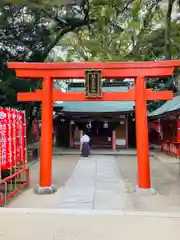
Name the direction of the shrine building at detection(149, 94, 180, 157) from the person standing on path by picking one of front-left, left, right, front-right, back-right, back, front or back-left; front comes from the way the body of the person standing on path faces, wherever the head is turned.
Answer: right

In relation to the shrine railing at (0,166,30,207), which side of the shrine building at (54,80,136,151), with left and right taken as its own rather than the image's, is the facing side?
front

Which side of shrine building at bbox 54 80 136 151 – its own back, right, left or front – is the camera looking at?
front

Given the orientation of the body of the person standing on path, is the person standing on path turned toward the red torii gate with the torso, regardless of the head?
no

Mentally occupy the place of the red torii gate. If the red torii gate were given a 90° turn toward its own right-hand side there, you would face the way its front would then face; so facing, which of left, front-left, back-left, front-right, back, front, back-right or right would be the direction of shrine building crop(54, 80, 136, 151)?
right

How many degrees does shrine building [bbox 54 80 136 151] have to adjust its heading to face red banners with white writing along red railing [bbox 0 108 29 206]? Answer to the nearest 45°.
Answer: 0° — it already faces it

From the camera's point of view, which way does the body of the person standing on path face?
away from the camera

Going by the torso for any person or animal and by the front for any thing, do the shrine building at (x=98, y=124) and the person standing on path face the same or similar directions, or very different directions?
very different directions

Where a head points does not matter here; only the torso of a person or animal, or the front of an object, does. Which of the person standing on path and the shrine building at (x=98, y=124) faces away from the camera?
the person standing on path

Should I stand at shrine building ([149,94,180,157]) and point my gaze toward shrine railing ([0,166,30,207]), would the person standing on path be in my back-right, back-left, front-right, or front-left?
front-right

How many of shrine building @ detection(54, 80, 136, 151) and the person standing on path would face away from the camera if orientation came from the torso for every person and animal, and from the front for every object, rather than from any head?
1

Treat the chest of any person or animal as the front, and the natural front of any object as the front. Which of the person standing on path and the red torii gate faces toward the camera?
the red torii gate

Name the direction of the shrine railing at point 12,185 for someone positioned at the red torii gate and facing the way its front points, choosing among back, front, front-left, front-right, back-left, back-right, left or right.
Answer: right

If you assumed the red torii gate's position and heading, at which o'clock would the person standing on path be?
The person standing on path is roughly at 6 o'clock from the red torii gate.

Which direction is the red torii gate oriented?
toward the camera

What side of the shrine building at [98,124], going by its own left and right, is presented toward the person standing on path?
front
